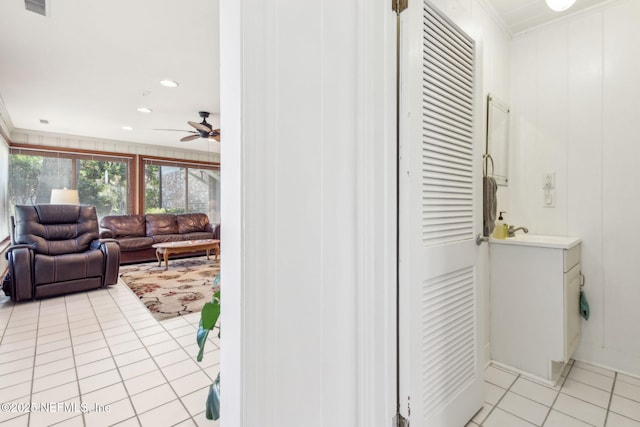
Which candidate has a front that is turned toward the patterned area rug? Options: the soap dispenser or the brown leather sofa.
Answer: the brown leather sofa

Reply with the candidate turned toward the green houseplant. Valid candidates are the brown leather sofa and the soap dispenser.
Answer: the brown leather sofa

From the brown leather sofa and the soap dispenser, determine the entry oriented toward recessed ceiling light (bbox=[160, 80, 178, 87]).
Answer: the brown leather sofa

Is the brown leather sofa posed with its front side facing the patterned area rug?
yes

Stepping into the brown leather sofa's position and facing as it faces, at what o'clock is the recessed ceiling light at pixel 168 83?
The recessed ceiling light is roughly at 12 o'clock from the brown leather sofa.
